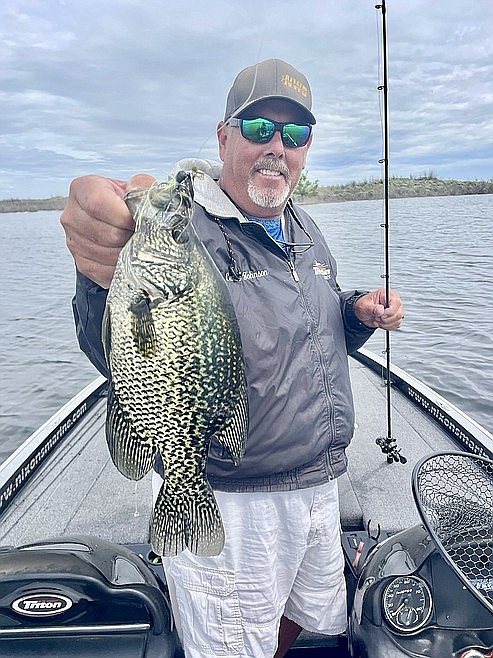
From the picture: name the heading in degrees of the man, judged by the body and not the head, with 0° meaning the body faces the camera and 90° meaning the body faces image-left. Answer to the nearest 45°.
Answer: approximately 315°
